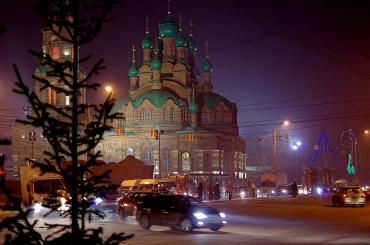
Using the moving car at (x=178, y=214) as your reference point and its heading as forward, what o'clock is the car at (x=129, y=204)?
The car is roughly at 7 o'clock from the moving car.

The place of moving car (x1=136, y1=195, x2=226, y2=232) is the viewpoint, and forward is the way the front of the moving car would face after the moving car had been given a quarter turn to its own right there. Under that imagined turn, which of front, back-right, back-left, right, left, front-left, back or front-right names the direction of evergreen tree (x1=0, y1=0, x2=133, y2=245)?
front-left

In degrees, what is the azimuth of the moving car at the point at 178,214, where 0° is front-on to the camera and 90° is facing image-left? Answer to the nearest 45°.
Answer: approximately 315°
